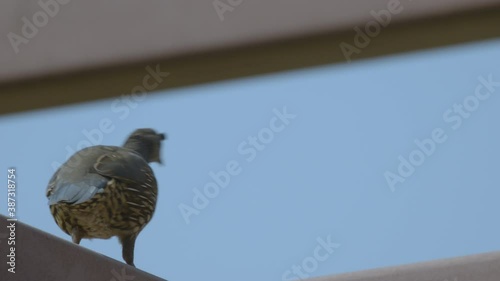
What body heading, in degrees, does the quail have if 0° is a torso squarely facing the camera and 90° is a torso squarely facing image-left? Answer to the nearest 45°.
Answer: approximately 225°
